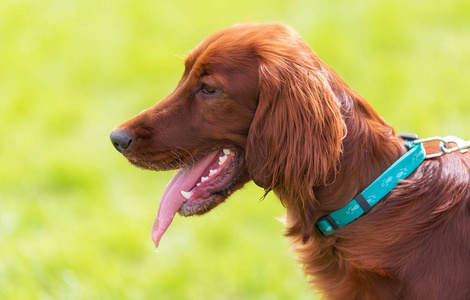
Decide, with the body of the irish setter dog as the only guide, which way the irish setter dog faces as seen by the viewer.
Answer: to the viewer's left
